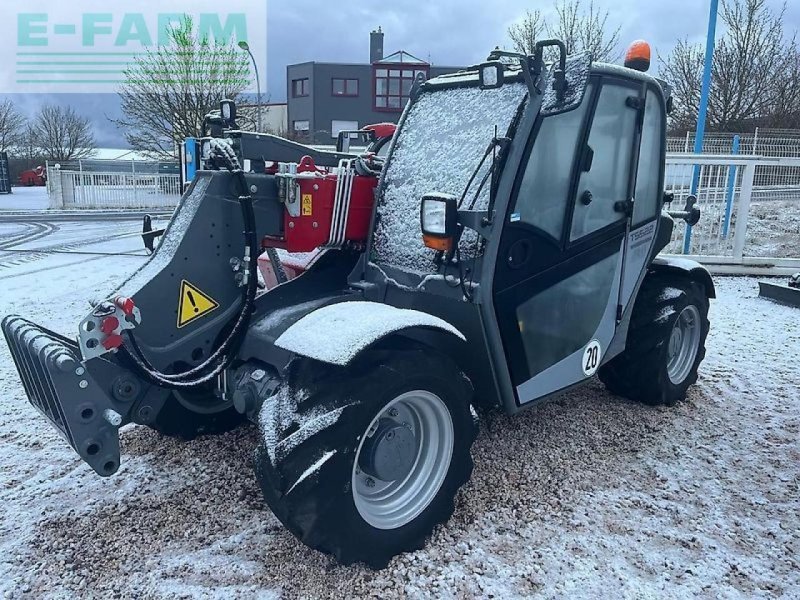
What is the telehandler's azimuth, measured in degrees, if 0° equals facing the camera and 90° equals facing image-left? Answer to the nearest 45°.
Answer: approximately 45°

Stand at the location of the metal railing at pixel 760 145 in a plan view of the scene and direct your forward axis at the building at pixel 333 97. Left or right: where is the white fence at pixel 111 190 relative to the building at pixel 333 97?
left

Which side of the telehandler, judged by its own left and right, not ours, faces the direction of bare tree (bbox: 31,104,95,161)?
right

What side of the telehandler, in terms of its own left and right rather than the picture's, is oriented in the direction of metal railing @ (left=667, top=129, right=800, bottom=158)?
back

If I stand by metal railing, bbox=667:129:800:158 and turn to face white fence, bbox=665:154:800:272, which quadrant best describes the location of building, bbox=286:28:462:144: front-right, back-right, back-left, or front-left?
back-right

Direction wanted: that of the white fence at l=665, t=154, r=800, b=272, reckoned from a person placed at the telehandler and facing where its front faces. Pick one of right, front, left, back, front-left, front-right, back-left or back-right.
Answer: back

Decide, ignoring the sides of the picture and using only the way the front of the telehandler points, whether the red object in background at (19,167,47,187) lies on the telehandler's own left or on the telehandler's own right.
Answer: on the telehandler's own right

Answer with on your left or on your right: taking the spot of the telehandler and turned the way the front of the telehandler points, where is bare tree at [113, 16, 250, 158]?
on your right

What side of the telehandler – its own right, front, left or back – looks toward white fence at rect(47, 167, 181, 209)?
right
